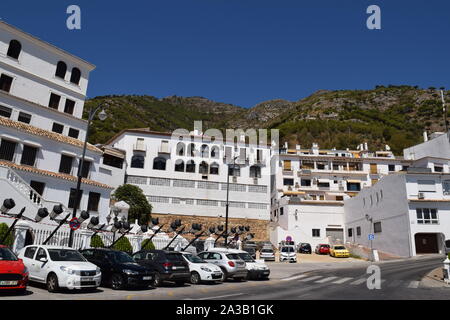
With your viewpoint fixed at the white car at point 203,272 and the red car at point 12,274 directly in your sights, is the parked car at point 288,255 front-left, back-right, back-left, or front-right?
back-right

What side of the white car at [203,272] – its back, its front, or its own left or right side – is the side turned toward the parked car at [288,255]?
left

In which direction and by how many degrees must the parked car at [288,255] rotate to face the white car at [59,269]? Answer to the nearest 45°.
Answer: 0° — it already faces it

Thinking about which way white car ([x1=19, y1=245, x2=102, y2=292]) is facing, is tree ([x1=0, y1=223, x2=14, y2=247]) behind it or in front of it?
behind

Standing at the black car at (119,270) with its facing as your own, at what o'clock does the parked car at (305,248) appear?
The parked car is roughly at 9 o'clock from the black car.

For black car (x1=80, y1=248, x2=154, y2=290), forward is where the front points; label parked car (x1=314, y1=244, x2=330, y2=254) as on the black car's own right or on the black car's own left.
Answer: on the black car's own left

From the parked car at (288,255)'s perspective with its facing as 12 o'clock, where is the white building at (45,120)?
The white building is roughly at 2 o'clock from the parked car.

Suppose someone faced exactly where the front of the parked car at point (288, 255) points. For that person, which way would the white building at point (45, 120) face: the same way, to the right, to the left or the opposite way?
to the left
